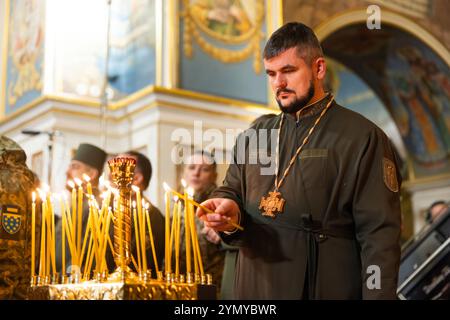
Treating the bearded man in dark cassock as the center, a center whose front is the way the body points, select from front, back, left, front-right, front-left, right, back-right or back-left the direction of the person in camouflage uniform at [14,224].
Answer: front-right

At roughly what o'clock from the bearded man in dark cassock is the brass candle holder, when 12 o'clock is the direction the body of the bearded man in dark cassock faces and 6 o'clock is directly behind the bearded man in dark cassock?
The brass candle holder is roughly at 1 o'clock from the bearded man in dark cassock.

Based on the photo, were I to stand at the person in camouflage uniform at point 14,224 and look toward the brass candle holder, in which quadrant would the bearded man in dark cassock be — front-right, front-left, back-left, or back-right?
front-left

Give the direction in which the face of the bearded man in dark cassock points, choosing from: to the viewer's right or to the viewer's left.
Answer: to the viewer's left

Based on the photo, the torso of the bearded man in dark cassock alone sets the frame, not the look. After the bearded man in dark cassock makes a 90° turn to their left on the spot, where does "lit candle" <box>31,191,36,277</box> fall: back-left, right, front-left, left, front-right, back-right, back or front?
back-right
